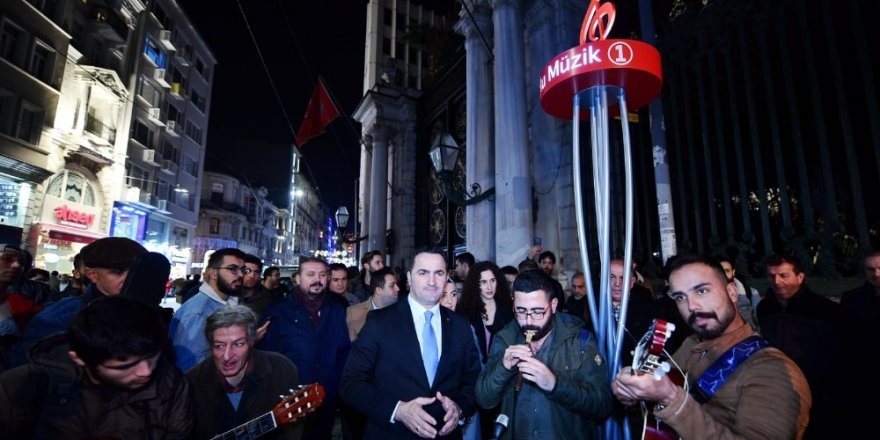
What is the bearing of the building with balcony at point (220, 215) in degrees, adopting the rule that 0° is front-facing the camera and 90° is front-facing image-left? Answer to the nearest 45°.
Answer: approximately 315°

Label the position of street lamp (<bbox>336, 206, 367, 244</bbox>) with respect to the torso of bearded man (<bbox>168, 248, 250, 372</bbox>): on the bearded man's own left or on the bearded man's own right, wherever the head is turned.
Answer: on the bearded man's own left

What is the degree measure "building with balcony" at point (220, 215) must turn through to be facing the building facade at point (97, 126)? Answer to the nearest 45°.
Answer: approximately 45° to its right

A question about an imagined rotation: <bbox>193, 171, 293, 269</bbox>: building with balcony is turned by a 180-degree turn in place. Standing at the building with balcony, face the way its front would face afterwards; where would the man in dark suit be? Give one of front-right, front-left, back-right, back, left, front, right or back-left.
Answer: back-left

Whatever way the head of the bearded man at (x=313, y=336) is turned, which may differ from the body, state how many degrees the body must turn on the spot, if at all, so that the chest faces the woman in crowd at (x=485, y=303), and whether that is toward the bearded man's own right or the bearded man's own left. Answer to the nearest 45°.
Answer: approximately 90° to the bearded man's own left

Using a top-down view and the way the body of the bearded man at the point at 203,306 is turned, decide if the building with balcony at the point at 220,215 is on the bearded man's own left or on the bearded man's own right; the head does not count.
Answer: on the bearded man's own left

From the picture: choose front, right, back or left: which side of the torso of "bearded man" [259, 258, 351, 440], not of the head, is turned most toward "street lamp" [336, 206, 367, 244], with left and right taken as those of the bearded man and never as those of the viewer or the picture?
back

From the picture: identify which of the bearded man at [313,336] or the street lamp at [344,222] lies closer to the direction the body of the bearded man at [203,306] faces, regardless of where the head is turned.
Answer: the bearded man

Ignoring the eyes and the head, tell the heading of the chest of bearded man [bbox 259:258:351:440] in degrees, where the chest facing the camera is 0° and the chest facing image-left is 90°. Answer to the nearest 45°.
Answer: approximately 0°
